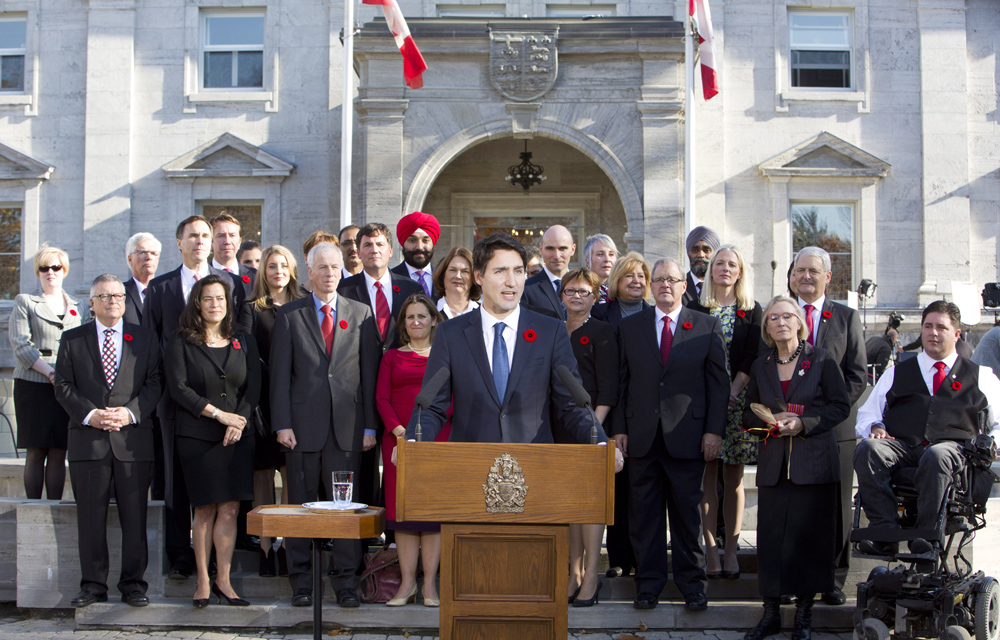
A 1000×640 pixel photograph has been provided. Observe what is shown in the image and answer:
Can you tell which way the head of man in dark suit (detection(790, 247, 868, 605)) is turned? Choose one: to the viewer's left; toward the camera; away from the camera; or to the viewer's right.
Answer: toward the camera

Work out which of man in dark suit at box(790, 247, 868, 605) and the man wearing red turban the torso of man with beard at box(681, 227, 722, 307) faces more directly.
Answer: the man in dark suit

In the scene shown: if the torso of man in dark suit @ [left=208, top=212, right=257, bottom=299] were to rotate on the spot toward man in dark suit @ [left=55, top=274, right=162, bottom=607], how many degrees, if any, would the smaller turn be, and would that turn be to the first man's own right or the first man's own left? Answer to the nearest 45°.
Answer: approximately 45° to the first man's own right

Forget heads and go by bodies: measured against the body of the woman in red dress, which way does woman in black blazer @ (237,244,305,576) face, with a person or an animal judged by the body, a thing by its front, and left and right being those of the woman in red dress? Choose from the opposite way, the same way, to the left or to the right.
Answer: the same way

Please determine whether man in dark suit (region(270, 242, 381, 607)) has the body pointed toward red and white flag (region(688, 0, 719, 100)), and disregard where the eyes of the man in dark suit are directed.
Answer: no

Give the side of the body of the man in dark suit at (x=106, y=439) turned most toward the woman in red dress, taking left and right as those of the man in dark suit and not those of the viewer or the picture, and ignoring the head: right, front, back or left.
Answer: left

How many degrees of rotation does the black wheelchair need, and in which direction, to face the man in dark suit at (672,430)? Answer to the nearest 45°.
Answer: approximately 45° to its right

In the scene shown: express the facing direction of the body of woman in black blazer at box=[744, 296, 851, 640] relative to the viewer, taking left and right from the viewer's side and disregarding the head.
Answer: facing the viewer

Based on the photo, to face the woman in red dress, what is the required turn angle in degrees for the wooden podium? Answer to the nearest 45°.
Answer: approximately 180°

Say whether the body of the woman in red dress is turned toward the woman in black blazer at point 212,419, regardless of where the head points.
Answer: no

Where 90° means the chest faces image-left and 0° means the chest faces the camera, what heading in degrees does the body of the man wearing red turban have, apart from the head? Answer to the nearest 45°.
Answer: approximately 0°

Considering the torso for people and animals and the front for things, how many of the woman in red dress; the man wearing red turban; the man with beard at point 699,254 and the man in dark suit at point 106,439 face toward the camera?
4

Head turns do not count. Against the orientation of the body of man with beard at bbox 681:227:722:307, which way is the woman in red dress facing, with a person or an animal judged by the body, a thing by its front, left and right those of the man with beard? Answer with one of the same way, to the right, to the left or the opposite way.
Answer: the same way

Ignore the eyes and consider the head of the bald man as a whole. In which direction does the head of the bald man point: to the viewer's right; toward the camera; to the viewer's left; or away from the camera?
toward the camera

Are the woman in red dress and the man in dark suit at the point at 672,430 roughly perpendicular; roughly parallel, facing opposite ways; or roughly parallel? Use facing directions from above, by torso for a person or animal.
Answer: roughly parallel

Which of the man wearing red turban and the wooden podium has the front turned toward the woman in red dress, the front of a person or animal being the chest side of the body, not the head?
the man wearing red turban

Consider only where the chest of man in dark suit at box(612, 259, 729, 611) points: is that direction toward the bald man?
no

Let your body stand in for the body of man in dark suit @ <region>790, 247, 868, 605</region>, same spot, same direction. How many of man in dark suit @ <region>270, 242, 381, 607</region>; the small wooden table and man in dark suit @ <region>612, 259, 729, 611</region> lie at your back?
0
